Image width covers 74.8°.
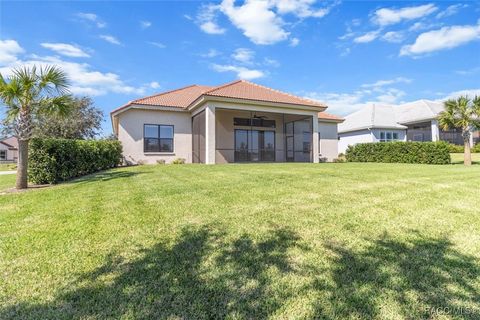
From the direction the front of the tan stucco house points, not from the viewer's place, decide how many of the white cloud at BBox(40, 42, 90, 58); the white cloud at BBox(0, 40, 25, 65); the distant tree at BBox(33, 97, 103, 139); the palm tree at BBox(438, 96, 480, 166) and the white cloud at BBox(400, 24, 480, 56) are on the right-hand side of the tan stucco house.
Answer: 2

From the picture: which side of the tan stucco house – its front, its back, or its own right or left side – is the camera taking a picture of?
back

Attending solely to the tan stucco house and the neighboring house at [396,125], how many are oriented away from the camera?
2

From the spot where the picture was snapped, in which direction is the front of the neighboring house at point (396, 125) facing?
facing away from the viewer
